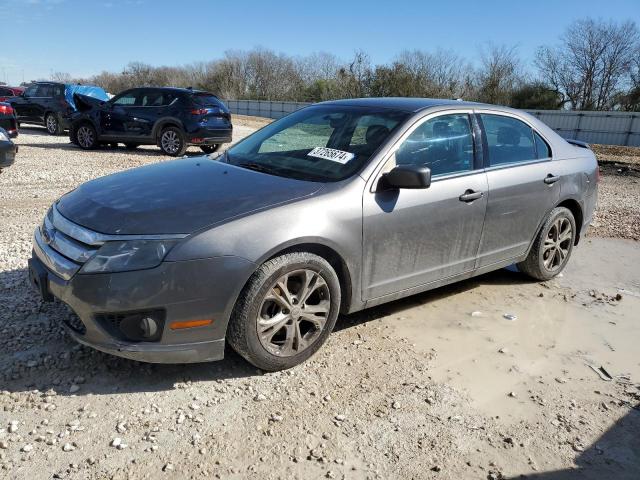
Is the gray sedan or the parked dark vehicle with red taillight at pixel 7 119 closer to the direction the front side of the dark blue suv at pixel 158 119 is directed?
the parked dark vehicle with red taillight

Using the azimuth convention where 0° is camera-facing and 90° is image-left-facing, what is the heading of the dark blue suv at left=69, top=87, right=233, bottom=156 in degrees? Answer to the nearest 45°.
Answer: approximately 135°

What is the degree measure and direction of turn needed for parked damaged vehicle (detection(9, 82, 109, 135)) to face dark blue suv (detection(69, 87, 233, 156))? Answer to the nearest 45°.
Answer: approximately 135° to its left

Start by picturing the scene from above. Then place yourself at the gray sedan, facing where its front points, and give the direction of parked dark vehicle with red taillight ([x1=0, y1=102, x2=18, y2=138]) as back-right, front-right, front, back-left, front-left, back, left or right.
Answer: right

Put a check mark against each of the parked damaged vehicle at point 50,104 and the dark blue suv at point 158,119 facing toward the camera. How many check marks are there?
0

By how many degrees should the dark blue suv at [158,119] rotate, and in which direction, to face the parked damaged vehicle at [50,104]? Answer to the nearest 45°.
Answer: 0° — it already faces it

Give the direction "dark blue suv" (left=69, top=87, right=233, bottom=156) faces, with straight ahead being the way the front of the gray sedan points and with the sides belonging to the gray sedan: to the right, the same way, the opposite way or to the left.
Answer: to the right

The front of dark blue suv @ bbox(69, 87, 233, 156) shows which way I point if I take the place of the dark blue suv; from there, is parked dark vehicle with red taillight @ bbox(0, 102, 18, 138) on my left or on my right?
on my left

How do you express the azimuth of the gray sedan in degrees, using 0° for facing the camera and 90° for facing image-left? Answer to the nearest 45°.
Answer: approximately 45°

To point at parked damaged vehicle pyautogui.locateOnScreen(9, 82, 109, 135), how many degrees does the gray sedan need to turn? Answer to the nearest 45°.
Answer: approximately 90° to its right

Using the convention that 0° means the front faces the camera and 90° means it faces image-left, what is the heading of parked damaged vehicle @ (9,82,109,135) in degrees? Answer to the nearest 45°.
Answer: approximately 135°
